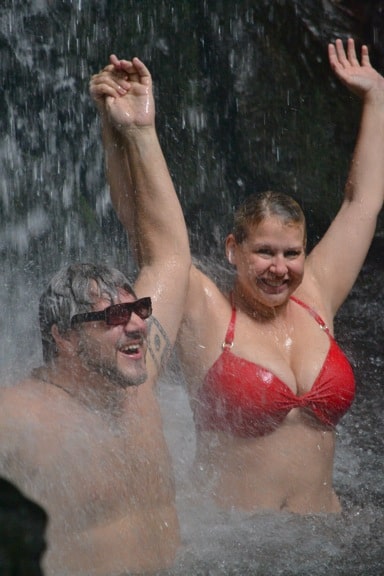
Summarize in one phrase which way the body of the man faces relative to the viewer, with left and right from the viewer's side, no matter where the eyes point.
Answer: facing the viewer and to the right of the viewer

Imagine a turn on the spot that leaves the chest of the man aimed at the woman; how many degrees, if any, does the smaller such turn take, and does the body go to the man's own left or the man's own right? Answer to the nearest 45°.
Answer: approximately 90° to the man's own left

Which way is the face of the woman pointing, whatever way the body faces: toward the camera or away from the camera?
toward the camera
